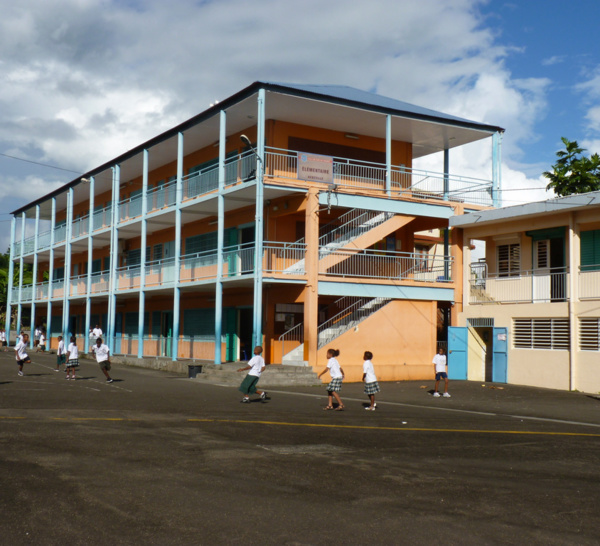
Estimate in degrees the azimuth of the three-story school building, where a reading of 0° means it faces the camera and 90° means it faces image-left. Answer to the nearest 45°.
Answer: approximately 45°

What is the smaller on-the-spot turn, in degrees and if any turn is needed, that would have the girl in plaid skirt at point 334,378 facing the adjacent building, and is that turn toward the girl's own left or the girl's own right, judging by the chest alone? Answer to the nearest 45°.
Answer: approximately 135° to the girl's own right

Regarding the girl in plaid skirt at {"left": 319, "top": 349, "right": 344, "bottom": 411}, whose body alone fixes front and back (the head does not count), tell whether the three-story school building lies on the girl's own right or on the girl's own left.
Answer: on the girl's own right

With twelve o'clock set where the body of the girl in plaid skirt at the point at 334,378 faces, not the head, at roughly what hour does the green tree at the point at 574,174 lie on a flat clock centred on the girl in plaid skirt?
The green tree is roughly at 4 o'clock from the girl in plaid skirt.

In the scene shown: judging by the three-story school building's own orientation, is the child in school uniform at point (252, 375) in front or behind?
in front

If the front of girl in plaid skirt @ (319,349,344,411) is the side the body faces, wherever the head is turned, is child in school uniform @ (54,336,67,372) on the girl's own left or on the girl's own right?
on the girl's own right

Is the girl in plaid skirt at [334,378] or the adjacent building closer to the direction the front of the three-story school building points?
the girl in plaid skirt

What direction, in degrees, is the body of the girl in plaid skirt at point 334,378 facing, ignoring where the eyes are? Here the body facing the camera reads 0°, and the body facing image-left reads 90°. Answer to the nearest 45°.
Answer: approximately 90°
